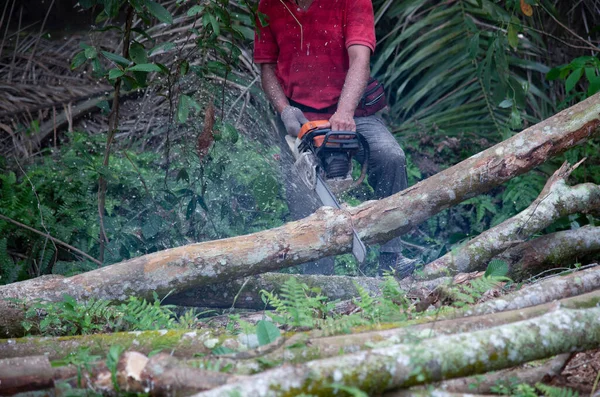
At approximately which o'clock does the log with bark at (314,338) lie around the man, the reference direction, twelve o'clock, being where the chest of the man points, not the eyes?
The log with bark is roughly at 12 o'clock from the man.

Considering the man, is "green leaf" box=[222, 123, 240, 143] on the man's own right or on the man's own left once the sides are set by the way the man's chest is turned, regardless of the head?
on the man's own right

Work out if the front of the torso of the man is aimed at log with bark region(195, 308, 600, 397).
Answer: yes

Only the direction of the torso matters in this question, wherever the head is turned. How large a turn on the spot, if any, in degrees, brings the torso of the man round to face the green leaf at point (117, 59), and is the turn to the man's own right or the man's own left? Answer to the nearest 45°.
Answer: approximately 45° to the man's own right

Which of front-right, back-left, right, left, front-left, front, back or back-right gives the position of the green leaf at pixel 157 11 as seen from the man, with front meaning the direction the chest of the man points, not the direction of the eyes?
front-right

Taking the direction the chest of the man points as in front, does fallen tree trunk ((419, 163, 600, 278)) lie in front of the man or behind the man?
in front

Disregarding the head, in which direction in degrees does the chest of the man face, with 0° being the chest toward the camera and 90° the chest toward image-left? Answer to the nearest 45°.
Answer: approximately 0°

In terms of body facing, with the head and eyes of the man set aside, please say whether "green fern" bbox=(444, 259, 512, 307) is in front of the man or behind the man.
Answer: in front

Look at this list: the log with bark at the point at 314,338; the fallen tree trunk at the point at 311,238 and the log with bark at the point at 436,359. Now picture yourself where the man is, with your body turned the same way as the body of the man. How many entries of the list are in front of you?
3

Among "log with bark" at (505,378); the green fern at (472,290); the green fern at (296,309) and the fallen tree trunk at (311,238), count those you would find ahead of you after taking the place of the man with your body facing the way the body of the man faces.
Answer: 4
